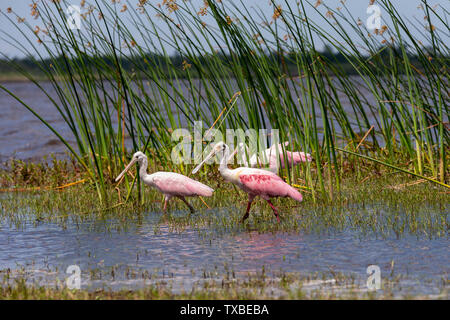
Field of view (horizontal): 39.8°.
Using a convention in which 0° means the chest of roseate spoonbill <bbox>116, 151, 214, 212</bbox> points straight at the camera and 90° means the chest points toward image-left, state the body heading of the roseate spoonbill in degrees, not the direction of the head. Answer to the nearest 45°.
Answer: approximately 90°

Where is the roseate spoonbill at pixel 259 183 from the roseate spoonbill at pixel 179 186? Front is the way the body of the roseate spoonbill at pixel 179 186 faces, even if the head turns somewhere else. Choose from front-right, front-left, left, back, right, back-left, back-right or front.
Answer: back-left

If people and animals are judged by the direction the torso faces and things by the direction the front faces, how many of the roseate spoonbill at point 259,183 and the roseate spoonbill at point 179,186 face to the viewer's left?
2

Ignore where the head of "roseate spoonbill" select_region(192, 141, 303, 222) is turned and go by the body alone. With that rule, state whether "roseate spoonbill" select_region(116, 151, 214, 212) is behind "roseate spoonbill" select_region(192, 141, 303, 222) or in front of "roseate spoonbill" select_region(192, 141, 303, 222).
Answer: in front

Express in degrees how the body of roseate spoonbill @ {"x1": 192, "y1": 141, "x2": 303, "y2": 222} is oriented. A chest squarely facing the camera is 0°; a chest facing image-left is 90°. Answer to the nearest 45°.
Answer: approximately 90°
